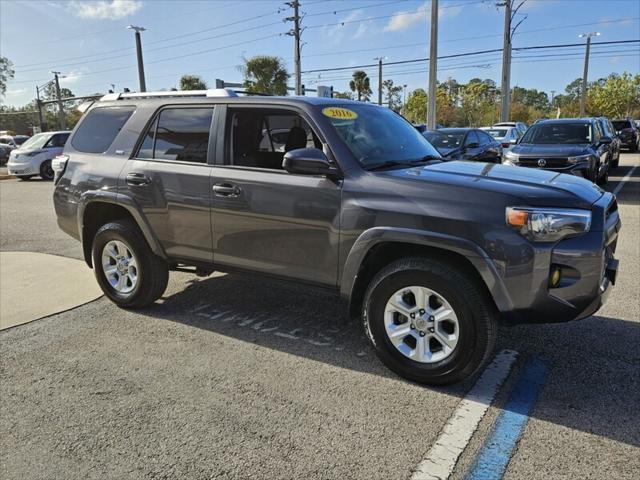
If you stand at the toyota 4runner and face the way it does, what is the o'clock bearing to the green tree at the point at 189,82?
The green tree is roughly at 7 o'clock from the toyota 4runner.

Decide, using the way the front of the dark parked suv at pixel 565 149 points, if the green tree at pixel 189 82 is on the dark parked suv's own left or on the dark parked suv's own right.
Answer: on the dark parked suv's own right

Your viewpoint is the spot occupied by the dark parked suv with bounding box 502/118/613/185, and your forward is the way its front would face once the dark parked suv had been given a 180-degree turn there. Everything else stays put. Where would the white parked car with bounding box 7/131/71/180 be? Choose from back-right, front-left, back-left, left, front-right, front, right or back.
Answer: back-left

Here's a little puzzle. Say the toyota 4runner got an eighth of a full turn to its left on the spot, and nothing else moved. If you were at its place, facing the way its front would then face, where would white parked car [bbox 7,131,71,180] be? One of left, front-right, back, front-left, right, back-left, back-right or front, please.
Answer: back-left

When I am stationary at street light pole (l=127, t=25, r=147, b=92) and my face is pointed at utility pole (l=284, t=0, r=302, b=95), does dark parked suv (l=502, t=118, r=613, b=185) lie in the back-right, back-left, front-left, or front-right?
front-right

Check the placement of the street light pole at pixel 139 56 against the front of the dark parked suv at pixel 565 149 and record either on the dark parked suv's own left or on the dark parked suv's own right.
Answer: on the dark parked suv's own right

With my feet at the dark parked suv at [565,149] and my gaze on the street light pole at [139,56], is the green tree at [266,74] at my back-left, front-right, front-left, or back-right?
front-right

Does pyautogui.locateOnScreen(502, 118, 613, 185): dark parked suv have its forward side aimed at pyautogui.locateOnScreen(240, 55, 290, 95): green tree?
no

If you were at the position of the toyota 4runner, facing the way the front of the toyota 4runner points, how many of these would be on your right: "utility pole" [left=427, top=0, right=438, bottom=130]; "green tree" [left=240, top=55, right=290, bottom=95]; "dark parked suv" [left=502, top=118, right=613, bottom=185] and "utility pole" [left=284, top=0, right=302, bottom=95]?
0

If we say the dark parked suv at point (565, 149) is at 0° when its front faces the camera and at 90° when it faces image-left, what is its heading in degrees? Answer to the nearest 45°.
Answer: approximately 45°

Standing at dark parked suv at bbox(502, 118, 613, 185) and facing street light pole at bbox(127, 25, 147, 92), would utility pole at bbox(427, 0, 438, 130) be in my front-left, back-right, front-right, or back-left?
front-right

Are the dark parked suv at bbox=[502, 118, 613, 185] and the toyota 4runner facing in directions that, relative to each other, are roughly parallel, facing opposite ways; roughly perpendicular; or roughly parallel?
roughly perpendicular

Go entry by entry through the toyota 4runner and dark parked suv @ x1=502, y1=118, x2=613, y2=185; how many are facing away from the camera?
0

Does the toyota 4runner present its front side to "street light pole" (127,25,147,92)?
no

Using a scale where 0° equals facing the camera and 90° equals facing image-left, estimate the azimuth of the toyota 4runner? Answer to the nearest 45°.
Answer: approximately 315°

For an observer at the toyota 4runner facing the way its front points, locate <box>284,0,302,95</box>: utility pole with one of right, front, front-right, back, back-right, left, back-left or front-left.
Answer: back-left

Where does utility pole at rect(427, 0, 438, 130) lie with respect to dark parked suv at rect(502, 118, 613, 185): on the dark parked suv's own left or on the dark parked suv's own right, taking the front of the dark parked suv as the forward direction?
on the dark parked suv's own right

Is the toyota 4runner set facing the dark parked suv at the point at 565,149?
no
